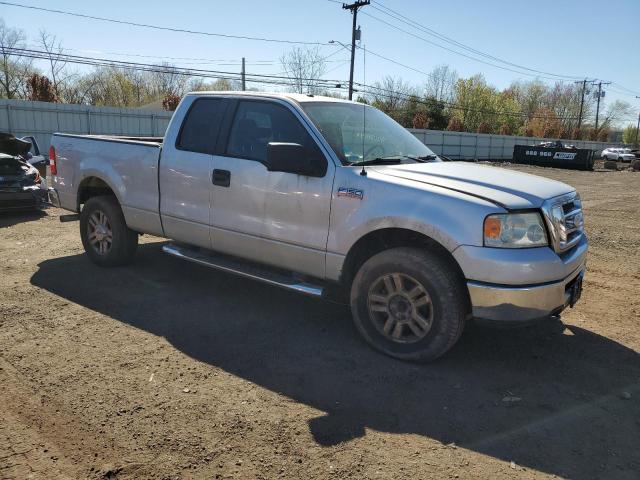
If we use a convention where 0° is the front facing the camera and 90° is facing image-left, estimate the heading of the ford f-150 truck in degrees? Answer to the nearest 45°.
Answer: approximately 315°

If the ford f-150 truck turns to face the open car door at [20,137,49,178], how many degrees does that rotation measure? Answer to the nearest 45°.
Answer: approximately 180°

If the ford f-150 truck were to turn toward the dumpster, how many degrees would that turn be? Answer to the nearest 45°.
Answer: approximately 90° to its left

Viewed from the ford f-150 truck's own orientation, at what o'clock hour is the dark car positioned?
The dark car is roughly at 6 o'clock from the ford f-150 truck.

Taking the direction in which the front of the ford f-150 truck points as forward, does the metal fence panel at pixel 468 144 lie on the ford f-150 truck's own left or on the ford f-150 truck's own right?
on the ford f-150 truck's own left

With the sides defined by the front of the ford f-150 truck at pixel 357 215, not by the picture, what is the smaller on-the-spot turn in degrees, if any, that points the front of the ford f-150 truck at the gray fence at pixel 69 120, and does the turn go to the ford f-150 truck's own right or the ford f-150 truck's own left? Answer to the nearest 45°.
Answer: approximately 180°
